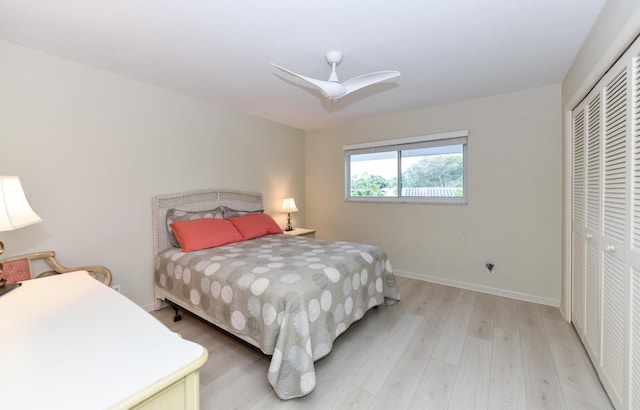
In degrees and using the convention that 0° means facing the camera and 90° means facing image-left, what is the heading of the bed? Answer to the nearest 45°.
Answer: approximately 315°

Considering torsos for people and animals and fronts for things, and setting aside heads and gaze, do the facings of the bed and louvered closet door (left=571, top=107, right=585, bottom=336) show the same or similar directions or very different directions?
very different directions

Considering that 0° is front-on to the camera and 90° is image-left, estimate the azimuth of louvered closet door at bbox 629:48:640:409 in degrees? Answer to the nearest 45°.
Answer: approximately 90°

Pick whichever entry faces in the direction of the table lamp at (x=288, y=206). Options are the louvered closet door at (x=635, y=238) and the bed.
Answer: the louvered closet door

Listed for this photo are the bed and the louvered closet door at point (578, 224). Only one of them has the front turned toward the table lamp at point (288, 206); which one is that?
the louvered closet door

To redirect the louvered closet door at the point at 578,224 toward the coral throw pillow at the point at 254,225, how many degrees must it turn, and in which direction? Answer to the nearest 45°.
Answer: approximately 45° to its left

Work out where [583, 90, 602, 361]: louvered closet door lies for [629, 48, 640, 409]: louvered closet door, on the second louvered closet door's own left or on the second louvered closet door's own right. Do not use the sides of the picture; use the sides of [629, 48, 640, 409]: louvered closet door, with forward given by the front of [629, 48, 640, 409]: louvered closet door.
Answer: on the second louvered closet door's own right

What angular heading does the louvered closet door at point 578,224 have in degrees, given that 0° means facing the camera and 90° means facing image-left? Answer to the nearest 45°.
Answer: approximately 90°

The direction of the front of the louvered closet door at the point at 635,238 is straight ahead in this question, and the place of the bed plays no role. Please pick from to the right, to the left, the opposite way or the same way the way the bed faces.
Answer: the opposite way

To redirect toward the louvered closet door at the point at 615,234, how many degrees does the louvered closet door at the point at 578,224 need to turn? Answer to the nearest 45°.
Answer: approximately 90° to its left
